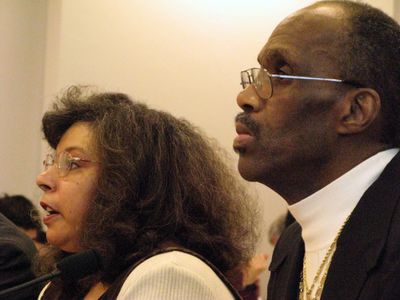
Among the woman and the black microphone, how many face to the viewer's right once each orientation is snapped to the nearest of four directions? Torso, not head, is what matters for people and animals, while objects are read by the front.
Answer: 1

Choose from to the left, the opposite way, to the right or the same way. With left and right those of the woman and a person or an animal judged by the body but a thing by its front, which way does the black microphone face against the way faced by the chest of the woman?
the opposite way

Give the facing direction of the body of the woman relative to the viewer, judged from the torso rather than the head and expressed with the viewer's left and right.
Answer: facing to the left of the viewer

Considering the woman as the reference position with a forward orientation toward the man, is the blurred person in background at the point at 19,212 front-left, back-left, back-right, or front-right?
back-left

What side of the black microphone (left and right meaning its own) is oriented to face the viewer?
right

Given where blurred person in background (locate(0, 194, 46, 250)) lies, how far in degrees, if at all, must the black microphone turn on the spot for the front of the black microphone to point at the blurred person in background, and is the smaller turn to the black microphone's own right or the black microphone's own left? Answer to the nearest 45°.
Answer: approximately 90° to the black microphone's own left

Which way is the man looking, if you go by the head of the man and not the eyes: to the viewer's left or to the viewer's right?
to the viewer's left
